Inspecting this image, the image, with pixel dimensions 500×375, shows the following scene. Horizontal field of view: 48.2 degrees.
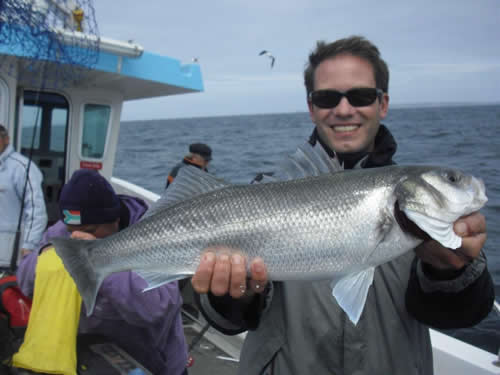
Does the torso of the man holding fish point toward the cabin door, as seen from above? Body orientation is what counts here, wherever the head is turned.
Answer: no

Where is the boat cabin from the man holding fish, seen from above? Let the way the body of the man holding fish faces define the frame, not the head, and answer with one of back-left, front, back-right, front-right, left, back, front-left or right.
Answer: back-right

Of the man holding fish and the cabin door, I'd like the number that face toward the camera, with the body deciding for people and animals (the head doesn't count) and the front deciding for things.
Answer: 2

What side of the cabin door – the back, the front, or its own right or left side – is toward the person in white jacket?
front

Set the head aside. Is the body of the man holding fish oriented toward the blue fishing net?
no

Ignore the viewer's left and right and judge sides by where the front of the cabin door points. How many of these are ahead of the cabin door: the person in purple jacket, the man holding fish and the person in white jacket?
3

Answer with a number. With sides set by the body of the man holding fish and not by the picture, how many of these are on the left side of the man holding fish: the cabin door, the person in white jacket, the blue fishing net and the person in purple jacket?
0

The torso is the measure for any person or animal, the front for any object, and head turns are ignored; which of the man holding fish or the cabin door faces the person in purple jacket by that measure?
the cabin door

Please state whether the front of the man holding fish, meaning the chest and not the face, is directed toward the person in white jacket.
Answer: no

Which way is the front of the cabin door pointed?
toward the camera

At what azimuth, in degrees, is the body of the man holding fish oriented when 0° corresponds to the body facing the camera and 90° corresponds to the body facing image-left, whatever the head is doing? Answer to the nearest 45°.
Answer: approximately 0°

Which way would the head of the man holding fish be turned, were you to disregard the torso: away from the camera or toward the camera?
toward the camera

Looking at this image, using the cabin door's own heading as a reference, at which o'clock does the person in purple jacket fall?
The person in purple jacket is roughly at 12 o'clock from the cabin door.
